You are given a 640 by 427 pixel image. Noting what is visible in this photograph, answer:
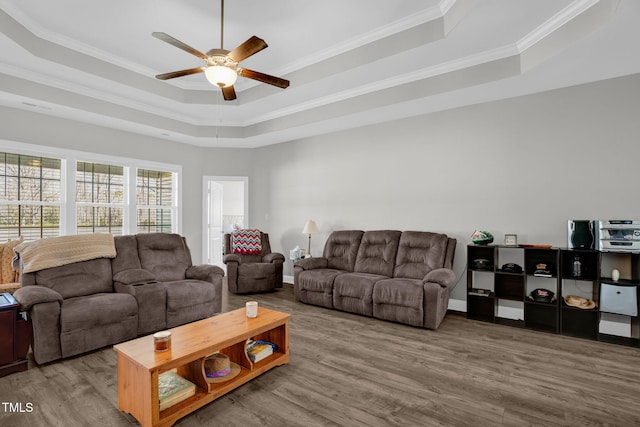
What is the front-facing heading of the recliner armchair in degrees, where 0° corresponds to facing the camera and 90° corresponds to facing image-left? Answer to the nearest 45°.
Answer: approximately 0°

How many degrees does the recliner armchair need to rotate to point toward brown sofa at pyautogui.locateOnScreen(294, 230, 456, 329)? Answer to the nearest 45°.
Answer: approximately 45° to its left

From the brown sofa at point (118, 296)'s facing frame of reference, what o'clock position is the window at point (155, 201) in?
The window is roughly at 8 o'clock from the brown sofa.

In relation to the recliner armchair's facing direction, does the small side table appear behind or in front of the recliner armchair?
in front

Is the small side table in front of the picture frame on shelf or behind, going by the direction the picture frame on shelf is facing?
in front

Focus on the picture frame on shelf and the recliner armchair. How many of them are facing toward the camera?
2

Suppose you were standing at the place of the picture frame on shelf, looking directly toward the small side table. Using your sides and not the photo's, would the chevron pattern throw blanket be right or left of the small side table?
right

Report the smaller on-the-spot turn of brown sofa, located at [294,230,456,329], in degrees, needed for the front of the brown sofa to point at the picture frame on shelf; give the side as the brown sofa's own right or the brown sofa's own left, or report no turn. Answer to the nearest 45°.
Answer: approximately 135° to the brown sofa's own left

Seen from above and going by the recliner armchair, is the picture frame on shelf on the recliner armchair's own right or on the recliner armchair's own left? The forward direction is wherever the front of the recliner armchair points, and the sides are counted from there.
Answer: on the recliner armchair's own left

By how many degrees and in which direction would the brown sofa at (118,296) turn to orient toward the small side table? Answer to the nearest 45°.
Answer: approximately 90° to its right

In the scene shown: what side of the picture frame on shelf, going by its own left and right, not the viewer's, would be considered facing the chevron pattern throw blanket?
right

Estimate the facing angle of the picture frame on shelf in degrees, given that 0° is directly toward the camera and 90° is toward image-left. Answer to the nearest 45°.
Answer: approximately 0°

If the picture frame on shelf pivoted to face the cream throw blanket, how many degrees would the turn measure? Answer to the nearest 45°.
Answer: approximately 45° to its right

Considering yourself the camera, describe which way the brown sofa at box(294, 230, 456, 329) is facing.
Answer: facing the viewer and to the left of the viewer
